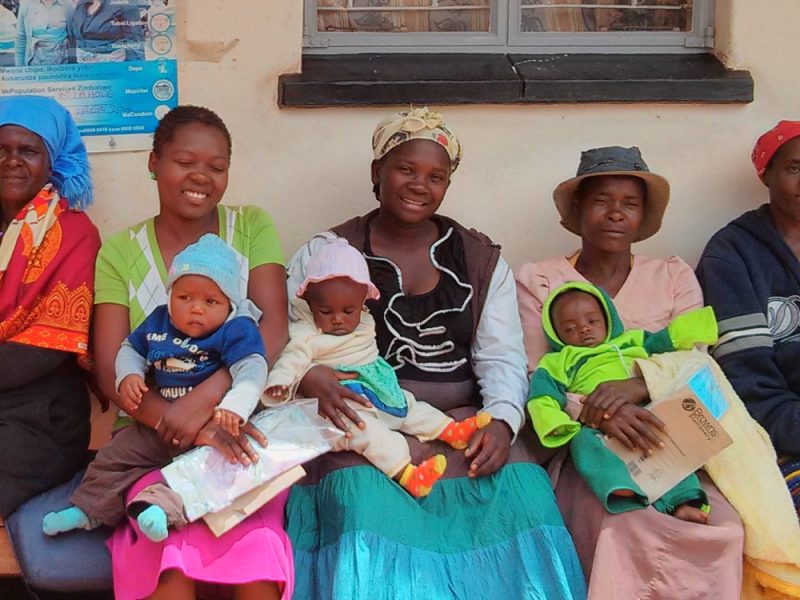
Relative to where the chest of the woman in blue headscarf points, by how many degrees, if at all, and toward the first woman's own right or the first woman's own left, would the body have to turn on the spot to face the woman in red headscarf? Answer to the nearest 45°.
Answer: approximately 135° to the first woman's own left

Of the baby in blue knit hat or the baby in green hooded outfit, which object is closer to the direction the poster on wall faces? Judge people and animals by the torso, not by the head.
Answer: the baby in blue knit hat

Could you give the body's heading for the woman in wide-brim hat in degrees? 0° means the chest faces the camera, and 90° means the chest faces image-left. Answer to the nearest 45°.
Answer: approximately 0°

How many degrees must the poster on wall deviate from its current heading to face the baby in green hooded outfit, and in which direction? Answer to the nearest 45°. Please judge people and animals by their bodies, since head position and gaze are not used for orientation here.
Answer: approximately 45° to its left

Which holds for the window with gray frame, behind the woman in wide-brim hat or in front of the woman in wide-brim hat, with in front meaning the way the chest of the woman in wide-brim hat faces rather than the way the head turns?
behind

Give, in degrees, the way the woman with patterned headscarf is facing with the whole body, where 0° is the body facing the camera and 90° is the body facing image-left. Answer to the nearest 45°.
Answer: approximately 0°
